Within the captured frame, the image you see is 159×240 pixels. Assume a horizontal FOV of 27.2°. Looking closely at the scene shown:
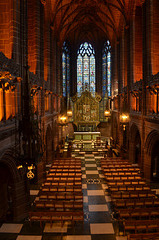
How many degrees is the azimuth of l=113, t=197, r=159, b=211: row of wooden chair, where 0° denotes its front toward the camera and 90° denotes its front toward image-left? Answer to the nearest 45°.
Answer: approximately 180°

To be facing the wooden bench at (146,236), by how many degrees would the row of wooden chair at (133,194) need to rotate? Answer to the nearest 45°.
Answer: approximately 180°

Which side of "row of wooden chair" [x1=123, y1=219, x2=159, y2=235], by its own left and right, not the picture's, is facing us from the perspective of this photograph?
back

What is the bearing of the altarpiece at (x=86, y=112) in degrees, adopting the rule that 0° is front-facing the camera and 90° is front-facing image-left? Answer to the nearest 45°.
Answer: approximately 0°

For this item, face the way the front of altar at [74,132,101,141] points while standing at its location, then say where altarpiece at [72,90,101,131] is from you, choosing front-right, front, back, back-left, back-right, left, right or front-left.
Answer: back

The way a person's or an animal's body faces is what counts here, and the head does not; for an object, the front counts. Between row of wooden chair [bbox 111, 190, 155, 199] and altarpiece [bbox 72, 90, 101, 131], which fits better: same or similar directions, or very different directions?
very different directions

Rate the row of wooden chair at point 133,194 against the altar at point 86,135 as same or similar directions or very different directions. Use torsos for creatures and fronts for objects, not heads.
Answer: very different directions

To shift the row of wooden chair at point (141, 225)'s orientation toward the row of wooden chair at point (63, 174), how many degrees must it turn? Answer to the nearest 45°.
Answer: approximately 45° to its left

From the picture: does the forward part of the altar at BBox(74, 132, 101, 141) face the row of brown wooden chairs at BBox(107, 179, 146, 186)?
yes

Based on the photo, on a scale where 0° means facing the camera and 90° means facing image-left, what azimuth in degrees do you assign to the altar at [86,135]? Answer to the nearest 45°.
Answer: approximately 0°
